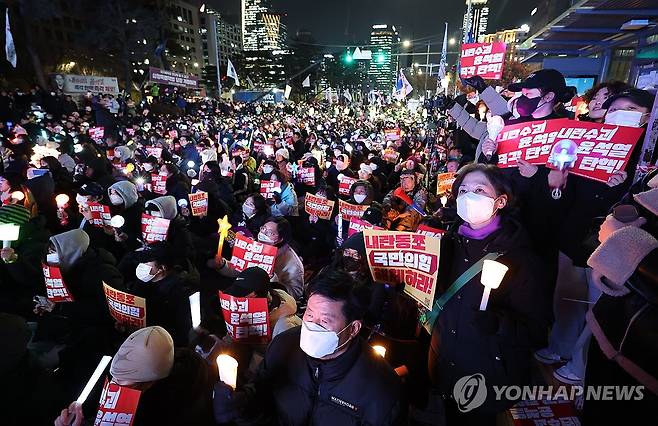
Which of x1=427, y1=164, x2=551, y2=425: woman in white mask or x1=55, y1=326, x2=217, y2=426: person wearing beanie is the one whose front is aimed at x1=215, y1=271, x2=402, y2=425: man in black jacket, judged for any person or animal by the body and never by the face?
the woman in white mask

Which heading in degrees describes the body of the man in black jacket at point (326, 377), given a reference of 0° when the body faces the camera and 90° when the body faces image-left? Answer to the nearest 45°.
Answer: approximately 45°

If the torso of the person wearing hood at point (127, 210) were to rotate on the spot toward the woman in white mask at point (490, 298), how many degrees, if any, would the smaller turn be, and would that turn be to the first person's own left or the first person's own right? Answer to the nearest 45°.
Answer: approximately 45° to the first person's own left

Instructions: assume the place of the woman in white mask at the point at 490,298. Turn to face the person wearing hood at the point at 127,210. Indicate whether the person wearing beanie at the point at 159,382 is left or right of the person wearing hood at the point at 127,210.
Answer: left

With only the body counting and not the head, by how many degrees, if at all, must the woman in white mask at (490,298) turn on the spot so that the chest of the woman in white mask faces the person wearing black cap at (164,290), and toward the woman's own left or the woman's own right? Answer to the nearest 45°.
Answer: approximately 45° to the woman's own right
